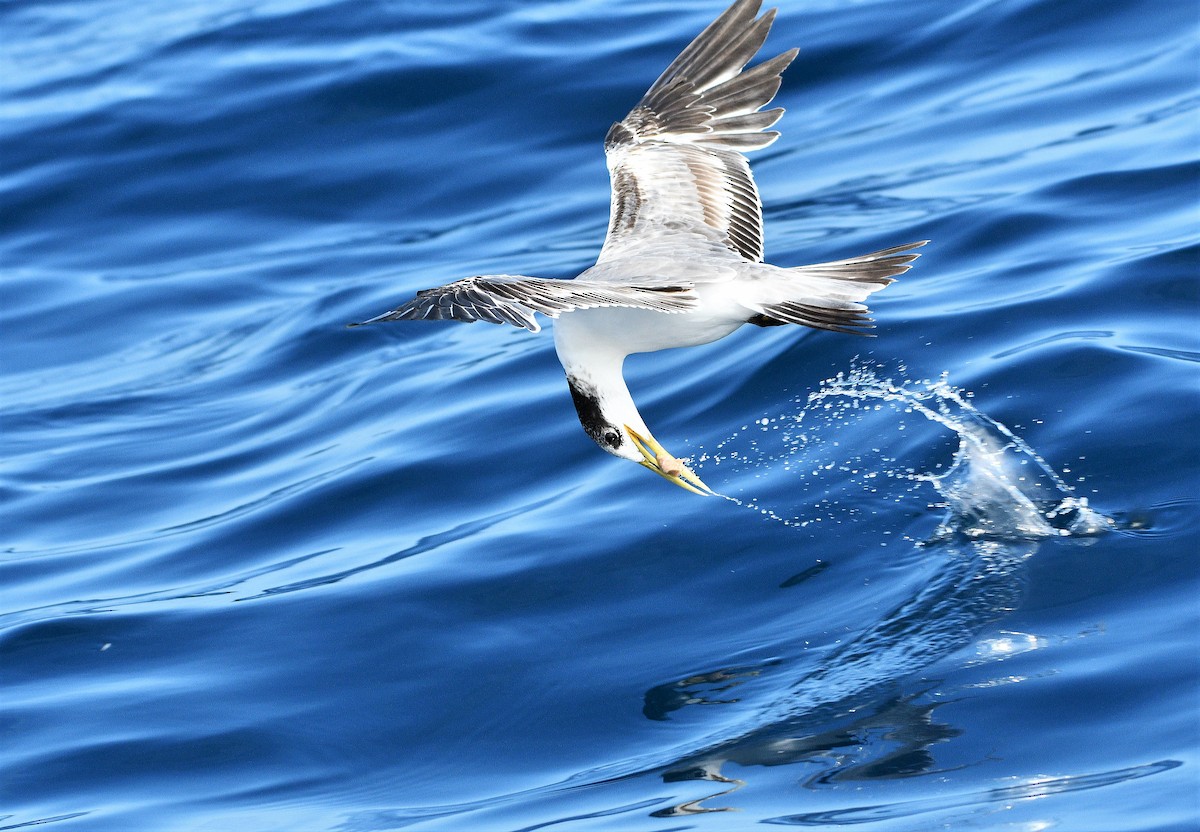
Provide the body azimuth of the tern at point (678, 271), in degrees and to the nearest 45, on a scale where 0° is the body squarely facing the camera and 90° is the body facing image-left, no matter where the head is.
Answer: approximately 90°
